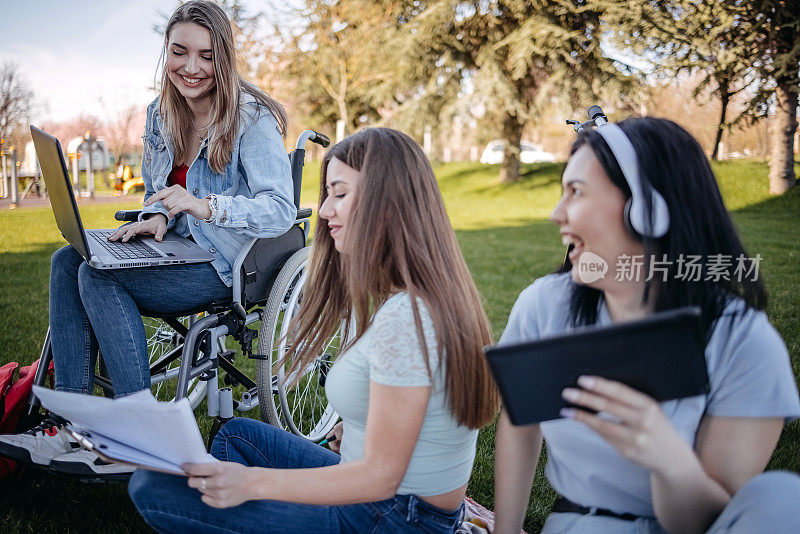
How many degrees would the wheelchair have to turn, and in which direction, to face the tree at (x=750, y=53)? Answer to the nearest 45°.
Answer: approximately 180°

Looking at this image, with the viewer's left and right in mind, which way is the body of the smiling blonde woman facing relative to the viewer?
facing the viewer and to the left of the viewer

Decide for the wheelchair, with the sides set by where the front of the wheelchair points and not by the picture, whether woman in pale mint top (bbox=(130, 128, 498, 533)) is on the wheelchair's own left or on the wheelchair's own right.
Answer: on the wheelchair's own left

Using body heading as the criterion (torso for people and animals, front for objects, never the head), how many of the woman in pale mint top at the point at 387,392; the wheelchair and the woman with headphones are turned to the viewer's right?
0

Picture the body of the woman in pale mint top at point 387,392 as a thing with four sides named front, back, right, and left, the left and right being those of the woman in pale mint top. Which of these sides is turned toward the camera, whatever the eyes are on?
left

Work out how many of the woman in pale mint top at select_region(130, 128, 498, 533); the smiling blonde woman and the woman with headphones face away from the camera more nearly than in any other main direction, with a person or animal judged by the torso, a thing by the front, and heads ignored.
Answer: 0

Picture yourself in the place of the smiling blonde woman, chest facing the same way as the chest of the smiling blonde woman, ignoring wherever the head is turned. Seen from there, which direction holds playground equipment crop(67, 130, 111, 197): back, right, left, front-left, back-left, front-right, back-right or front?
back-right

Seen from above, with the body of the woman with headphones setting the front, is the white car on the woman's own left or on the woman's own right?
on the woman's own right

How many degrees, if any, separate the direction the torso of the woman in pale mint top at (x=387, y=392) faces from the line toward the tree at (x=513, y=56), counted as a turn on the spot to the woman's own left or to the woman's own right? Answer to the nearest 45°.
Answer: approximately 90° to the woman's own right

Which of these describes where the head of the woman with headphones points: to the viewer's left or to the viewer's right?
to the viewer's left
